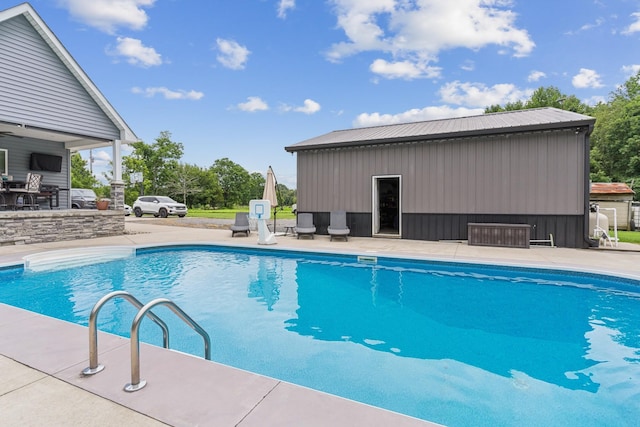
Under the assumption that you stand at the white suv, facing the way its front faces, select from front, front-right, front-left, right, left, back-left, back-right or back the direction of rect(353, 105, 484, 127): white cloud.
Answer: front-left

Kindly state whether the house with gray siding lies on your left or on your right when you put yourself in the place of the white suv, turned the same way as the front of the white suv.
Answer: on your right

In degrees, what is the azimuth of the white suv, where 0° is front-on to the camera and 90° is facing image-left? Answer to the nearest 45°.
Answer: approximately 315°

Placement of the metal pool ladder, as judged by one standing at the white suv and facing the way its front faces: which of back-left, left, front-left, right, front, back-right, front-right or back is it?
front-right

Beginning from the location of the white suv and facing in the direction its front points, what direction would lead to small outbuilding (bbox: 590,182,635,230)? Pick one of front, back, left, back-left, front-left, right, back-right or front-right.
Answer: front

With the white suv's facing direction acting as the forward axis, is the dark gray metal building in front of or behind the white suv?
in front

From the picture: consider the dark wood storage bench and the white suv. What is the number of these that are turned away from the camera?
0

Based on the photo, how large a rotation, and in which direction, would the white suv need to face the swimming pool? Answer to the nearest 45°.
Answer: approximately 45° to its right

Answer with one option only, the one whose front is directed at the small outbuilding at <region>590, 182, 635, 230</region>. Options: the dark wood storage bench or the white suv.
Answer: the white suv

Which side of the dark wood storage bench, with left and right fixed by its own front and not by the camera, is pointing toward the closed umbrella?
right

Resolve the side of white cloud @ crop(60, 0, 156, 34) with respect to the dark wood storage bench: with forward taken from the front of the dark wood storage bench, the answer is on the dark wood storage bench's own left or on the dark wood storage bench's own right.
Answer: on the dark wood storage bench's own right

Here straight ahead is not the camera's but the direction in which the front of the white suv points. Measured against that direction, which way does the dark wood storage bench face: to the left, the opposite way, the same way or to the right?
to the right

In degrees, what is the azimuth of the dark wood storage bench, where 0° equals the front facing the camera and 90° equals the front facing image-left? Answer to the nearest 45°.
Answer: approximately 0°
